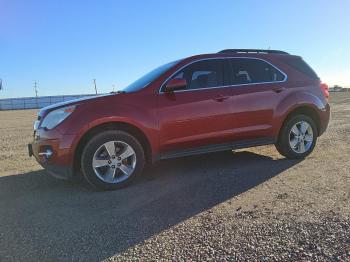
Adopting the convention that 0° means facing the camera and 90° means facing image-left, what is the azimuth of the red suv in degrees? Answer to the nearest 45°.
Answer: approximately 45°
